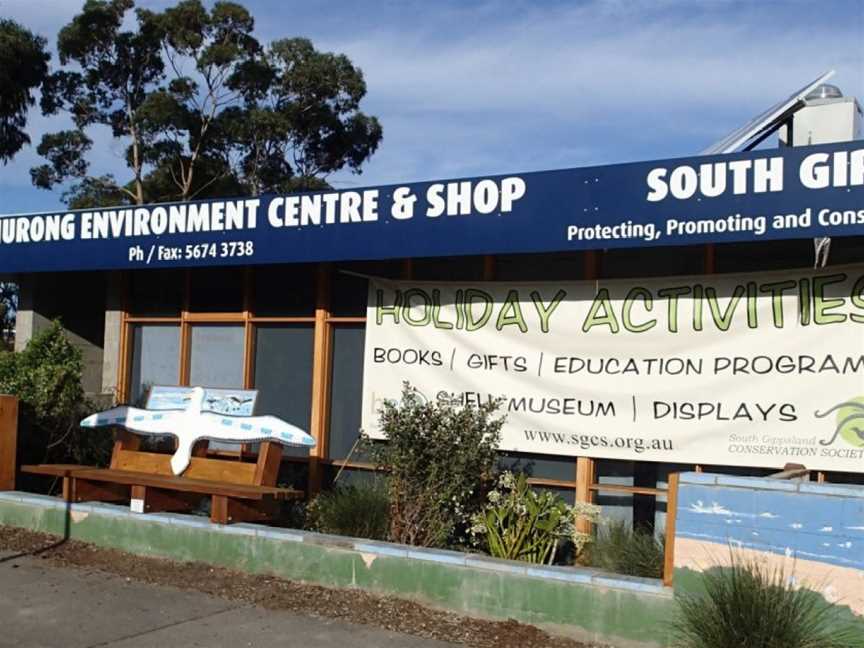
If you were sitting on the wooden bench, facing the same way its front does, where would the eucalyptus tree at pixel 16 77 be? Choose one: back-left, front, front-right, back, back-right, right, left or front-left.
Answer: back-right

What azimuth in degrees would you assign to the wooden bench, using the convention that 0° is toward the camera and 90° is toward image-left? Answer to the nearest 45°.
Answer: approximately 45°

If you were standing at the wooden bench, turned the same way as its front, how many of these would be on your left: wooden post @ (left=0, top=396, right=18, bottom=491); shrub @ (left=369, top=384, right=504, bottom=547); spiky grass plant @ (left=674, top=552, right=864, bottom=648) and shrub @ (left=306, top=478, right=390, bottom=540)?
3

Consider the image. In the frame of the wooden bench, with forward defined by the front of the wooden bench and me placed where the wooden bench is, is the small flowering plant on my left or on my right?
on my left

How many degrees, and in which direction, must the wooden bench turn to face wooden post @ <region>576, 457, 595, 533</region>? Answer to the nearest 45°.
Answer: approximately 135° to its left

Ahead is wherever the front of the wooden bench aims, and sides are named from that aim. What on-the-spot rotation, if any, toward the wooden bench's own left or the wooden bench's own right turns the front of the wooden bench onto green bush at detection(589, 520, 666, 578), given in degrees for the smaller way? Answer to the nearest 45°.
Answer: approximately 90° to the wooden bench's own left

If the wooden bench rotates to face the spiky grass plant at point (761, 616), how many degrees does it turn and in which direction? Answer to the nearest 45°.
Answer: approximately 90° to its left

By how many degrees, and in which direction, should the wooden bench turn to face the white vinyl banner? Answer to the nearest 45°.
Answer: approximately 90° to its left

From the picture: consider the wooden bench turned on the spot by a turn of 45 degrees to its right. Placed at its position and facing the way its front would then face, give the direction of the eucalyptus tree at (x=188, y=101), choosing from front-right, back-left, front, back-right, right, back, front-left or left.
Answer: right
